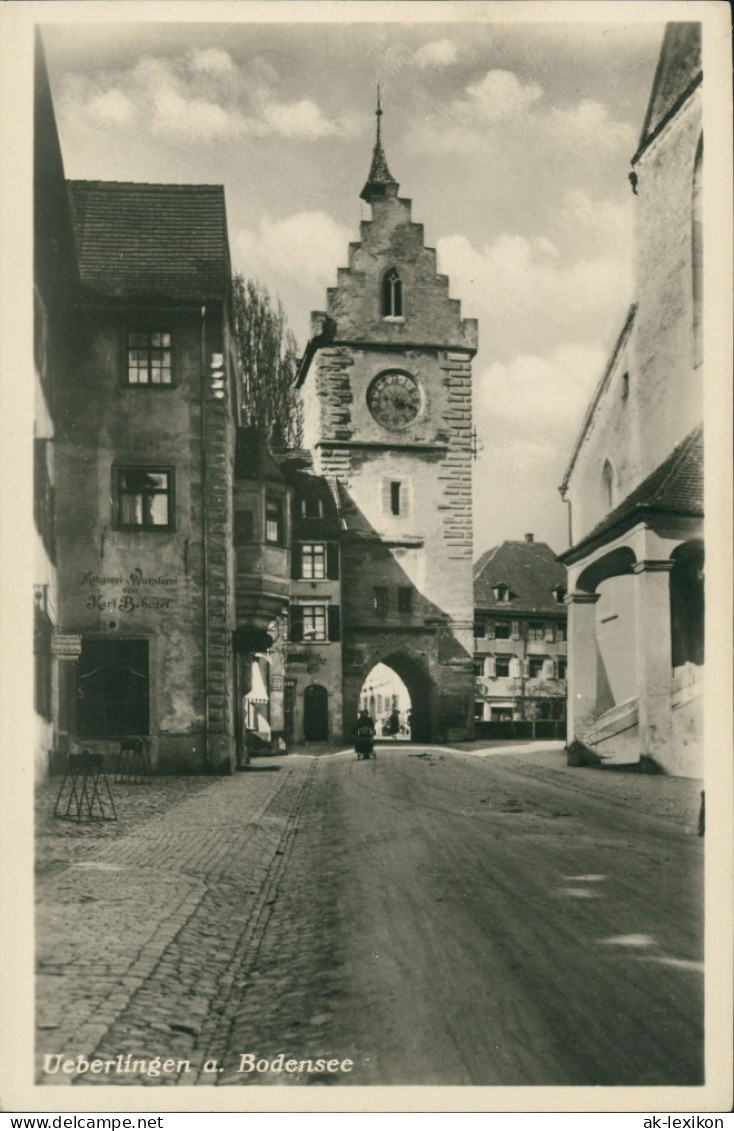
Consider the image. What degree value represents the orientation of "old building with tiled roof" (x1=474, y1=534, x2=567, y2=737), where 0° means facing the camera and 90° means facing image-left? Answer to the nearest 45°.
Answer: approximately 0°

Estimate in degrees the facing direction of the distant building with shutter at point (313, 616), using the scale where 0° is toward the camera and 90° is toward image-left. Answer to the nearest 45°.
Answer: approximately 0°
